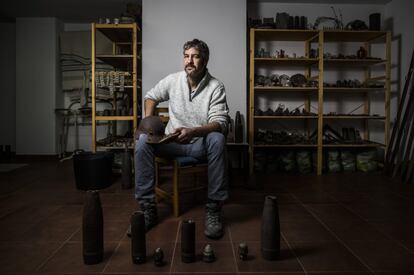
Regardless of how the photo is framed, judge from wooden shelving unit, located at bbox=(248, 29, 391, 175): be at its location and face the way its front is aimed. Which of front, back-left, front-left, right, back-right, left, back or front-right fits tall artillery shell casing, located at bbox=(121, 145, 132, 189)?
front-right

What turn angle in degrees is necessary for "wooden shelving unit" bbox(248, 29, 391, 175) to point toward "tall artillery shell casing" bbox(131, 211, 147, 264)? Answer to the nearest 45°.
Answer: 0° — it already faces it

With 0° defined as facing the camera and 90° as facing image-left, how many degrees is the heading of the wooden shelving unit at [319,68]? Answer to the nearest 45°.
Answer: approximately 0°
